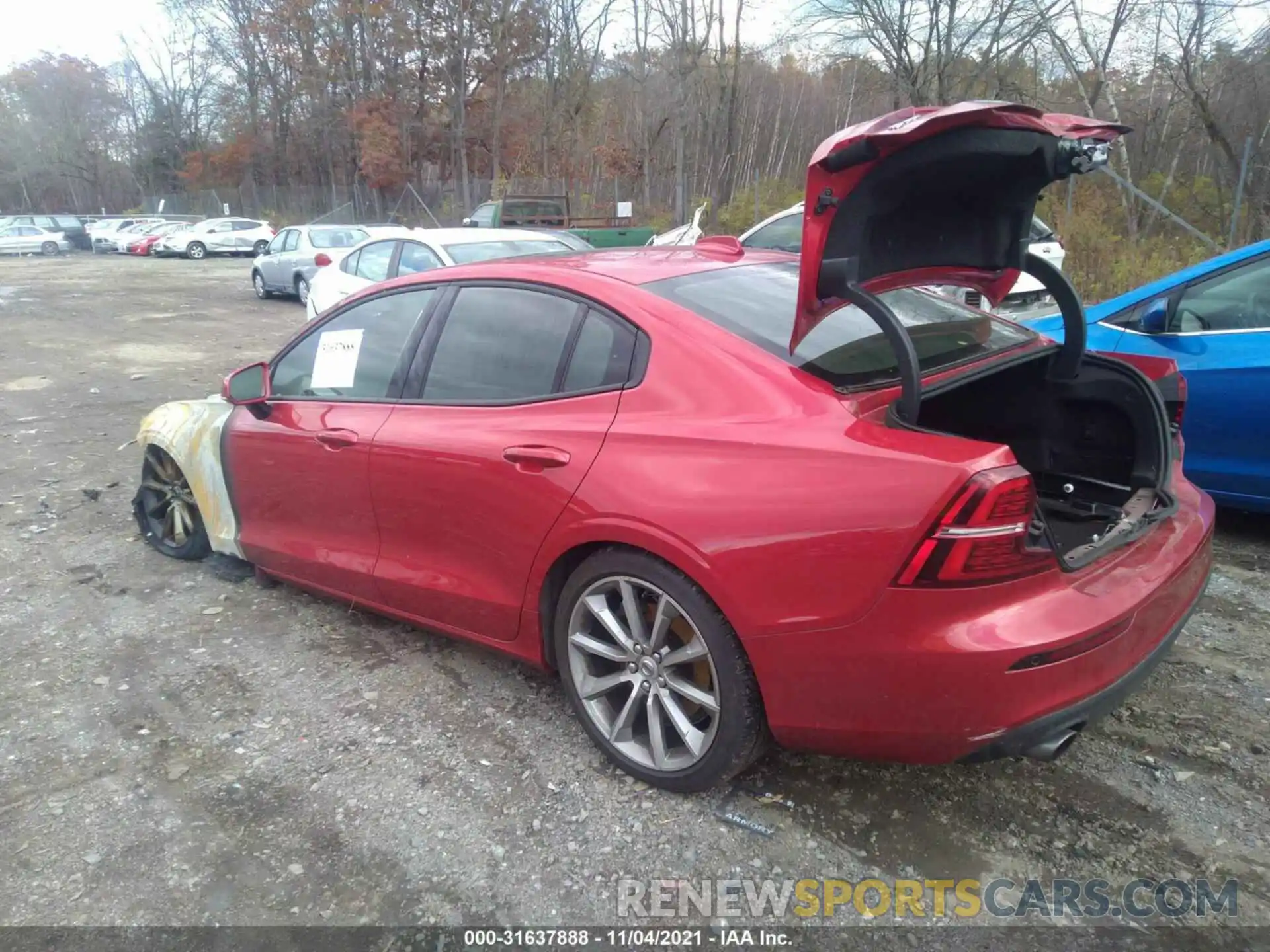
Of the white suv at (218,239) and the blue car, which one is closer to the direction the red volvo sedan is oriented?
the white suv

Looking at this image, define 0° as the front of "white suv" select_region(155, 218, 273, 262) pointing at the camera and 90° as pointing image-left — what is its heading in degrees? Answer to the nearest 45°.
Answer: approximately 45°

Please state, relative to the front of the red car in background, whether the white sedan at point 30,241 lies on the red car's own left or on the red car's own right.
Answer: on the red car's own right

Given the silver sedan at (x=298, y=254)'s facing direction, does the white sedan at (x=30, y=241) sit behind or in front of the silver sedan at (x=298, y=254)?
in front

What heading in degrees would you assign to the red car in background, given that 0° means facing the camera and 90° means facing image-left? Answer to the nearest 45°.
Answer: approximately 45°

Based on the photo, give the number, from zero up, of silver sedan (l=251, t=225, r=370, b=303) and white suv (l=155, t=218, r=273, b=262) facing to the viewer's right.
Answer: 0

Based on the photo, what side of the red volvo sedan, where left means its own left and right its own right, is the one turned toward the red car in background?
front

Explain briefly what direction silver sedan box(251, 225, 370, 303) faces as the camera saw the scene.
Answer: facing away from the viewer and to the left of the viewer

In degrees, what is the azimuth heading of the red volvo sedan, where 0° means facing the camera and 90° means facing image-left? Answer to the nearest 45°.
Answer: approximately 135°
